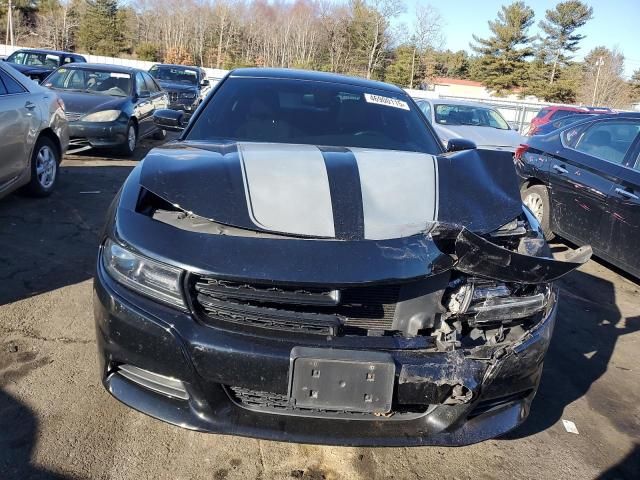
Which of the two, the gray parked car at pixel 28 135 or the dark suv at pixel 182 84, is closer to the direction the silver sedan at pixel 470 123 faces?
the gray parked car

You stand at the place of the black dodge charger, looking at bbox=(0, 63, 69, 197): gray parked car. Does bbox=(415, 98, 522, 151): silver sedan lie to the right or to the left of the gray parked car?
right

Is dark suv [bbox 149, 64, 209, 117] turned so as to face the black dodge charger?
yes

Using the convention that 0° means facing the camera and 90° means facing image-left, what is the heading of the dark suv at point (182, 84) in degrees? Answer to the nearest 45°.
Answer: approximately 0°

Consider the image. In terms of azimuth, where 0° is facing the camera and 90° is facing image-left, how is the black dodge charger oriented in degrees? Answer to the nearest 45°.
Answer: approximately 0°

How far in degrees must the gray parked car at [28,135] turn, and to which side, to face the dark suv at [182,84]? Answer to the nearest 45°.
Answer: approximately 135° to its right

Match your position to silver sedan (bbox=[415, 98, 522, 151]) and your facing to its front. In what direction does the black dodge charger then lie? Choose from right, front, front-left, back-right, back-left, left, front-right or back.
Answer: front-right

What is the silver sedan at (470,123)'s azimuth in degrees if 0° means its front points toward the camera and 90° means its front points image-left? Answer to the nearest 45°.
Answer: approximately 315°

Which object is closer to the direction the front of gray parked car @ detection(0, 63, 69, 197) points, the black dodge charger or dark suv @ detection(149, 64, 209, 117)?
the black dodge charger

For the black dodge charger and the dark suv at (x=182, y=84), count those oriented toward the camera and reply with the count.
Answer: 2

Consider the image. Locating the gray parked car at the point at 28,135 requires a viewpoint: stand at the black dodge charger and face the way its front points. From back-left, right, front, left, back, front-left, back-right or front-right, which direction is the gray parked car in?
back-right

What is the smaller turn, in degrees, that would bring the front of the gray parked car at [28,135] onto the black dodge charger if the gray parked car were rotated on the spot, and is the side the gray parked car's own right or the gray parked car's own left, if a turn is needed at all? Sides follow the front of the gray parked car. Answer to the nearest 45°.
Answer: approximately 45° to the gray parked car's own left

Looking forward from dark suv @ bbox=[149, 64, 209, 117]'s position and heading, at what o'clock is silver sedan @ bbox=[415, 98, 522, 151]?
The silver sedan is roughly at 11 o'clock from the dark suv.
